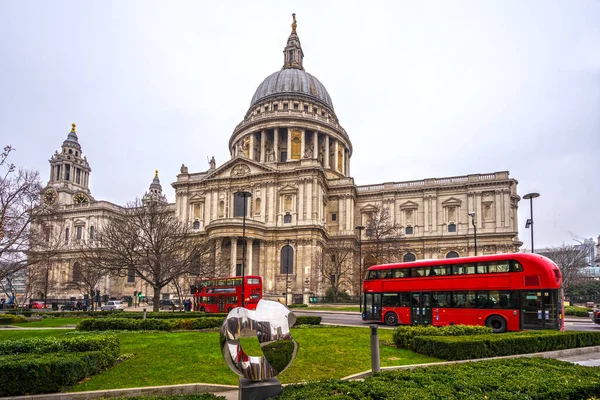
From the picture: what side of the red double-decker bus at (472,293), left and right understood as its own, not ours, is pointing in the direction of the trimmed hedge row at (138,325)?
front

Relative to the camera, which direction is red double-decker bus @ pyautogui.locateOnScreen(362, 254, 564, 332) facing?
to the viewer's left

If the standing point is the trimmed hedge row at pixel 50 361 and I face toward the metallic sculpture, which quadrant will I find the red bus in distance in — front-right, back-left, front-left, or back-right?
back-left

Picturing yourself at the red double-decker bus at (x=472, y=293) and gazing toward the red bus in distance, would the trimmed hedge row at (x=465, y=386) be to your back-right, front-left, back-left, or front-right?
back-left
